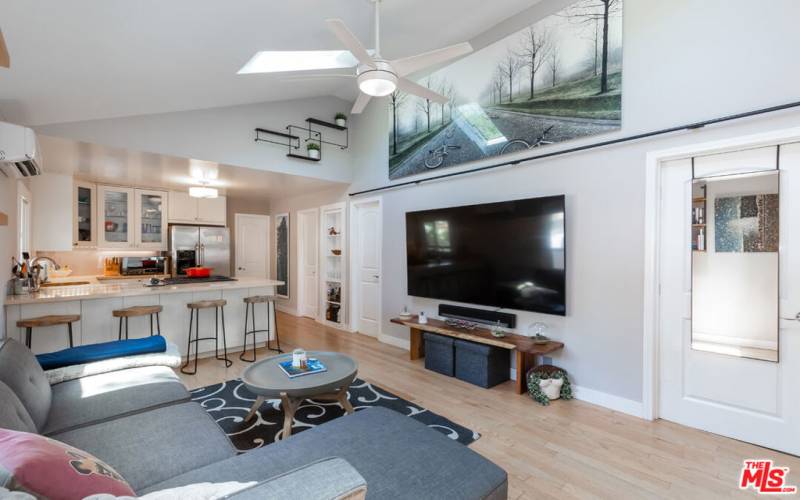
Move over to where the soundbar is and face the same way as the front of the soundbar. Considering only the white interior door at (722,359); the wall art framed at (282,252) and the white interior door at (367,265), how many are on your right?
2

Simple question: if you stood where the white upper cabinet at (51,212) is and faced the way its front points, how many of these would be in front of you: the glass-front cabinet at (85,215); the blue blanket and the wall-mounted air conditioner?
2

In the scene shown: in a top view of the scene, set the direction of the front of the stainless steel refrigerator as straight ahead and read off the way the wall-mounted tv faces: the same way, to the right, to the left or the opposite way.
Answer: to the right

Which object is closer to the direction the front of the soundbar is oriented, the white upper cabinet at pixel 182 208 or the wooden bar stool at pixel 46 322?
the wooden bar stool

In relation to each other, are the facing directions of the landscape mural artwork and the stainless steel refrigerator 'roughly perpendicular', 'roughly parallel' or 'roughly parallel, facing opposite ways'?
roughly perpendicular

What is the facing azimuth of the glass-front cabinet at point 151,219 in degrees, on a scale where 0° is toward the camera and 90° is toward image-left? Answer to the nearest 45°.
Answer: approximately 0°

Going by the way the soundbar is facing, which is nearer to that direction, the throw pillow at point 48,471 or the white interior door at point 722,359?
the throw pillow

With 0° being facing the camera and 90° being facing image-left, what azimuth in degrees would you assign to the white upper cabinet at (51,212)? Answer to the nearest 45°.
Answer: approximately 0°

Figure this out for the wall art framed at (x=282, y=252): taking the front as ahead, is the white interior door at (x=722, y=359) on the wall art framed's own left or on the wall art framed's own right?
on the wall art framed's own left
